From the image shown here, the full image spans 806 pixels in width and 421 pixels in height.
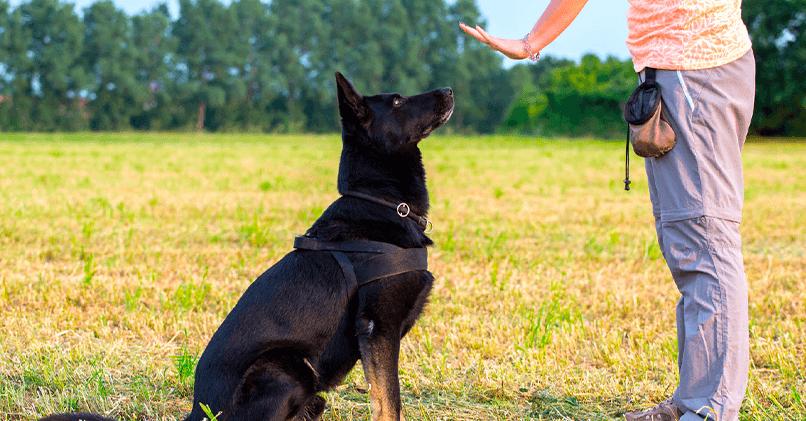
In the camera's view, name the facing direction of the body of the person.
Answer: to the viewer's left

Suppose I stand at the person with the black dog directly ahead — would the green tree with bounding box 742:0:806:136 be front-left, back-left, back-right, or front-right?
back-right

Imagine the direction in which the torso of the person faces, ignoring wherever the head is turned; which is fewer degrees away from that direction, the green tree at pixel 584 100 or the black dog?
the black dog

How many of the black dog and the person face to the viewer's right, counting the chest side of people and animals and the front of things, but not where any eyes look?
1

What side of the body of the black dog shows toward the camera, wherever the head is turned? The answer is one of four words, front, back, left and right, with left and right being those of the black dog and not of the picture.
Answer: right

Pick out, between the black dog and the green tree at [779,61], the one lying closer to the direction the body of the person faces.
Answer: the black dog

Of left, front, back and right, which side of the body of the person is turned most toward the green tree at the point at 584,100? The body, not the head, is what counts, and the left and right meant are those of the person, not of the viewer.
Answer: right

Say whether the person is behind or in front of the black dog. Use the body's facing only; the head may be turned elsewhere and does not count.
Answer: in front

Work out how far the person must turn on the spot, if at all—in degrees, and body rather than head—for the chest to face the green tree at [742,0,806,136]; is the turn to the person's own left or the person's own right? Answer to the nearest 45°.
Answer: approximately 90° to the person's own right

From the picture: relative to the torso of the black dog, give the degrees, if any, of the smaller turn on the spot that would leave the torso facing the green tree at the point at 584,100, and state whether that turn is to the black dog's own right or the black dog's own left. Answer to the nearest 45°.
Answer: approximately 45° to the black dog's own left
